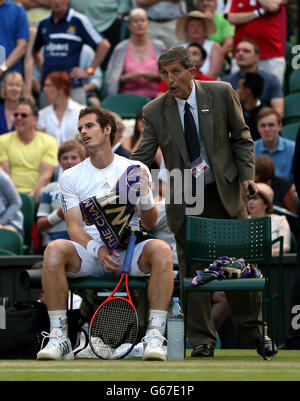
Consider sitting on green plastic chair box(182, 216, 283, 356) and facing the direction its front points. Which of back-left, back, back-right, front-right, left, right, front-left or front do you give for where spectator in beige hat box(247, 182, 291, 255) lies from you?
back

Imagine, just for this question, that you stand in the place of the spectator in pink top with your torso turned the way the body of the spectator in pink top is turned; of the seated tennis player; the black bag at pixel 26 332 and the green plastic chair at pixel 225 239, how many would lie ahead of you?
3

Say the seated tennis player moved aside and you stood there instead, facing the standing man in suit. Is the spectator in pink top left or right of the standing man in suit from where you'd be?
left

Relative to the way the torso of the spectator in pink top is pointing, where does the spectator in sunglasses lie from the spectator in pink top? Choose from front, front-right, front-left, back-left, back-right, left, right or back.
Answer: front-right

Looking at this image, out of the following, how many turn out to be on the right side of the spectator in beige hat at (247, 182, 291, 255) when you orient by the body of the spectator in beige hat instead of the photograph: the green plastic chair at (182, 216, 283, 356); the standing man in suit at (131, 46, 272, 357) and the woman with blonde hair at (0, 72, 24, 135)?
1

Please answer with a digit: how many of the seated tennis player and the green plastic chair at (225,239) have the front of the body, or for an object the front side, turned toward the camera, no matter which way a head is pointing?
2

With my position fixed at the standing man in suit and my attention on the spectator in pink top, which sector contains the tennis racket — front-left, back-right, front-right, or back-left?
back-left

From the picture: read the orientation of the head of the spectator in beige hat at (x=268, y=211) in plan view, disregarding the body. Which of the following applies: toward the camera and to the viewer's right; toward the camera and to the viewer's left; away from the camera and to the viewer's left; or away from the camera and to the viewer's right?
toward the camera and to the viewer's left

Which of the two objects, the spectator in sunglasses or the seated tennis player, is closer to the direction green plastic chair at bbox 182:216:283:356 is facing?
the seated tennis player

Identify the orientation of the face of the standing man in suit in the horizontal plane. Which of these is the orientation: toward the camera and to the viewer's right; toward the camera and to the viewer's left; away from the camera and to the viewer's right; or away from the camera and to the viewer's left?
toward the camera and to the viewer's left

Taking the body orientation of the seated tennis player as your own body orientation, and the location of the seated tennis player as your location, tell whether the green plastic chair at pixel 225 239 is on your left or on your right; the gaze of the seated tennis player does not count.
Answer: on your left

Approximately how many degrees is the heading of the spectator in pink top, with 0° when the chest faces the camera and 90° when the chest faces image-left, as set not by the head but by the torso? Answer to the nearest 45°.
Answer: approximately 0°

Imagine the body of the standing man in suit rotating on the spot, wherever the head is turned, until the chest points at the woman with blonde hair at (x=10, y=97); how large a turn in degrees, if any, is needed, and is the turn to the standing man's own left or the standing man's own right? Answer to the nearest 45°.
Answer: approximately 90° to the standing man's own right
